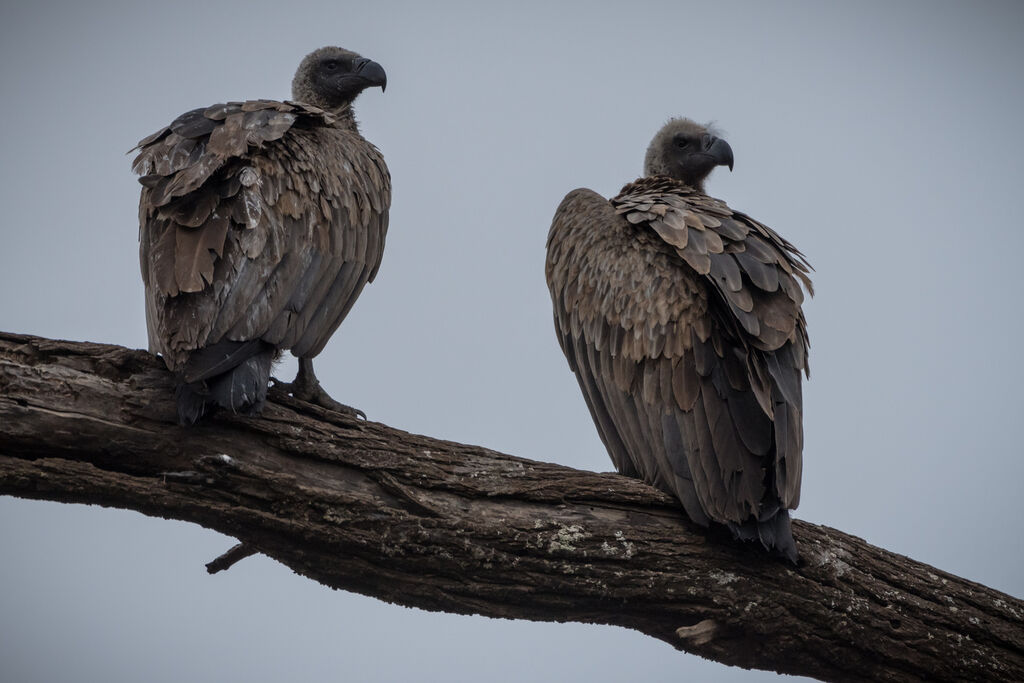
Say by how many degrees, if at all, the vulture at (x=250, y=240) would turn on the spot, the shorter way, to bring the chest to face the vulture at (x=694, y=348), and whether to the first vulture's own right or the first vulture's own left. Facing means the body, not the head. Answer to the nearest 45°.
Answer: approximately 45° to the first vulture's own right

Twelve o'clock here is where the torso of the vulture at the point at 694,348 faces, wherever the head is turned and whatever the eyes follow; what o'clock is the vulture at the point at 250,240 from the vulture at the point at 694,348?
the vulture at the point at 250,240 is roughly at 10 o'clock from the vulture at the point at 694,348.

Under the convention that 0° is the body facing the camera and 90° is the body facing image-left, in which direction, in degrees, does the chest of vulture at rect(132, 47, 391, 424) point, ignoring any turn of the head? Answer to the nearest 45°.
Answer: approximately 225°

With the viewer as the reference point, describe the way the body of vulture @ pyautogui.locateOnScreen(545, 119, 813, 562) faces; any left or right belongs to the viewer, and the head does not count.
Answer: facing away from the viewer and to the left of the viewer
